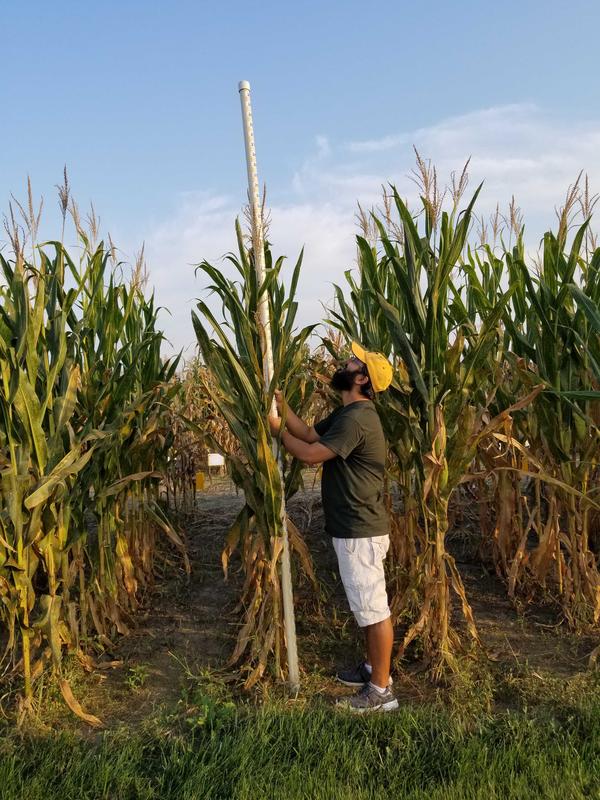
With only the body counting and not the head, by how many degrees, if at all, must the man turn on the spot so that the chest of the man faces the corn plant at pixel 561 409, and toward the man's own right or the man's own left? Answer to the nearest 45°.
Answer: approximately 135° to the man's own right

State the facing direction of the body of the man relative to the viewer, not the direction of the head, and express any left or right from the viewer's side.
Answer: facing to the left of the viewer

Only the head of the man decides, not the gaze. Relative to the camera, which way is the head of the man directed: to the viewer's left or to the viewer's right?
to the viewer's left

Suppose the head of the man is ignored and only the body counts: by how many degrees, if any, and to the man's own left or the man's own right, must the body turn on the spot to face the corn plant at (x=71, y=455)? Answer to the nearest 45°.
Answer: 0° — they already face it
